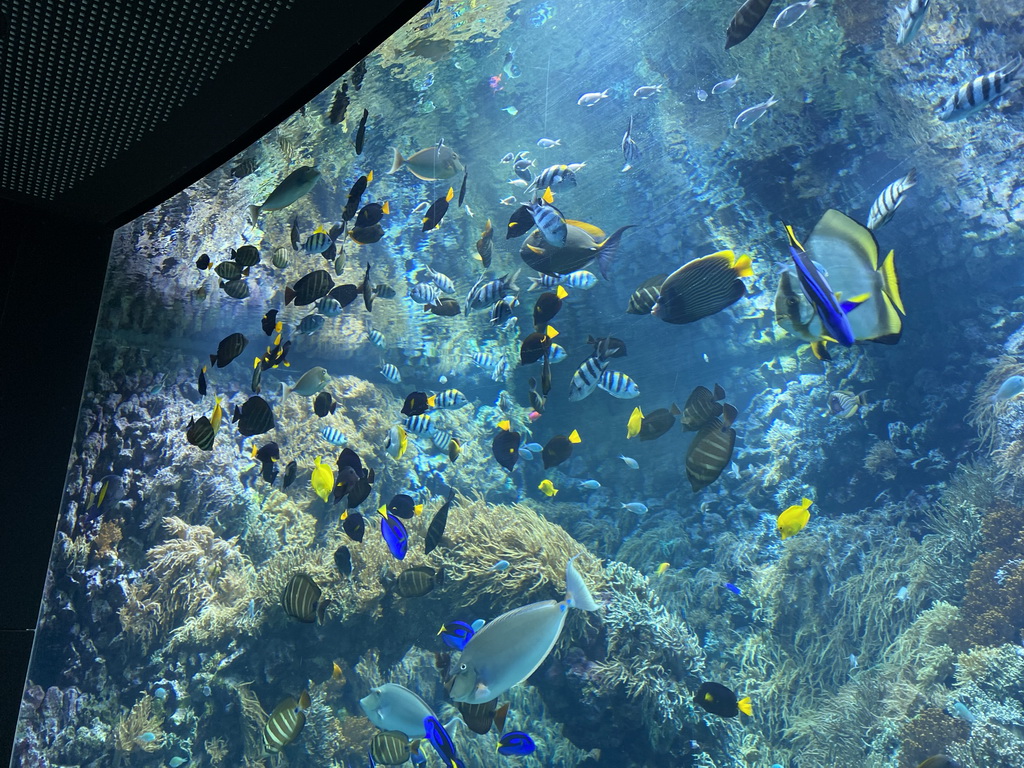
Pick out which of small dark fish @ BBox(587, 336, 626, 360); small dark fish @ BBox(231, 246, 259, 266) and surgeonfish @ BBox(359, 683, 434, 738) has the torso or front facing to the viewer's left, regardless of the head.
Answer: the surgeonfish

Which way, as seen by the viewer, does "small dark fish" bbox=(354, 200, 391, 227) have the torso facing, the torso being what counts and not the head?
to the viewer's left

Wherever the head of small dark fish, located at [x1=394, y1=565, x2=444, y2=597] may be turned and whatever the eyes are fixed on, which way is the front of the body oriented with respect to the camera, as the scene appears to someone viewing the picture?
to the viewer's left

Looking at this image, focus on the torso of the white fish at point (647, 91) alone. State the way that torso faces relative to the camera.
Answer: to the viewer's left

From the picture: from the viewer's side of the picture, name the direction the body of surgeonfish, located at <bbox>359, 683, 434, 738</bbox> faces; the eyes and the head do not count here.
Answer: to the viewer's left

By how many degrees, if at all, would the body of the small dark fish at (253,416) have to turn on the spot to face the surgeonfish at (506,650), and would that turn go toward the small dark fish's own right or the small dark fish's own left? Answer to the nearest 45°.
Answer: approximately 90° to the small dark fish's own right

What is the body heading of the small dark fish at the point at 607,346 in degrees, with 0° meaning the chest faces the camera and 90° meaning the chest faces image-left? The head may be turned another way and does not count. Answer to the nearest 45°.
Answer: approximately 270°

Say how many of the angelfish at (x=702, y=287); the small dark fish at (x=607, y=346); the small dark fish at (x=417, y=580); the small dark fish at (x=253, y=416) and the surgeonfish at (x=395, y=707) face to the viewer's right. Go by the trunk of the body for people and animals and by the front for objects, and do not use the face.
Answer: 2

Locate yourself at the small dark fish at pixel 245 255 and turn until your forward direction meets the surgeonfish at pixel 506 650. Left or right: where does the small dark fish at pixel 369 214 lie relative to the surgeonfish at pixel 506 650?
left
